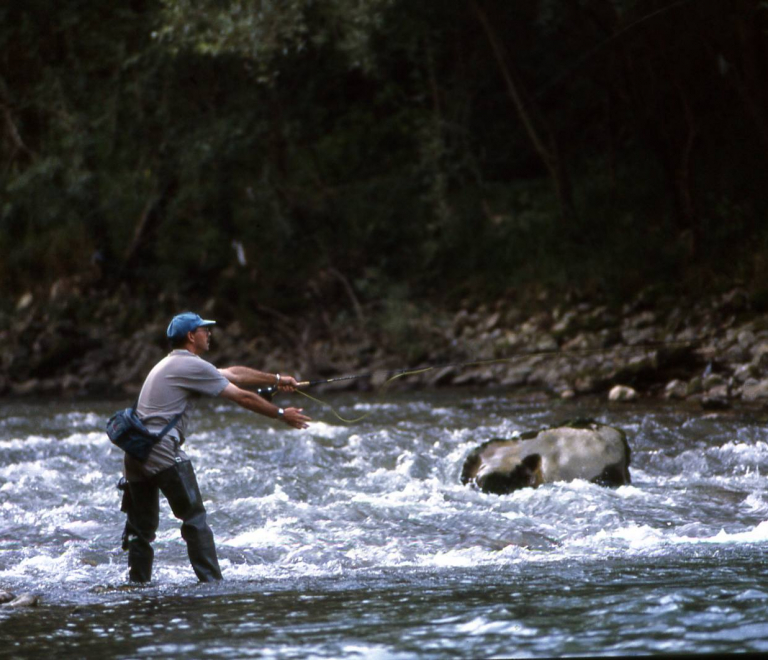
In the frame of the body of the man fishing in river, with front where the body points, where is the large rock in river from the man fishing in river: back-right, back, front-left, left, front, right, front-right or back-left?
front-left

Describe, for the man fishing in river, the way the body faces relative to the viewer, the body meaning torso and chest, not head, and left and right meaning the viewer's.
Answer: facing to the right of the viewer

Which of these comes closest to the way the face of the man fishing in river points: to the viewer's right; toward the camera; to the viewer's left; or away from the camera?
to the viewer's right
